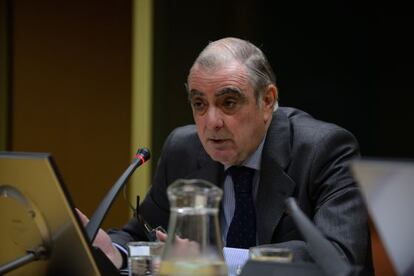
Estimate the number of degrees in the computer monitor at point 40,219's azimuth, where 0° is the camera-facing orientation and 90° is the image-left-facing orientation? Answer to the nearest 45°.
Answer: approximately 180°

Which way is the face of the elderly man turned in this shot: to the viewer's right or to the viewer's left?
to the viewer's left

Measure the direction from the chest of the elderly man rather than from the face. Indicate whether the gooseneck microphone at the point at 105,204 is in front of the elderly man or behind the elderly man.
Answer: in front

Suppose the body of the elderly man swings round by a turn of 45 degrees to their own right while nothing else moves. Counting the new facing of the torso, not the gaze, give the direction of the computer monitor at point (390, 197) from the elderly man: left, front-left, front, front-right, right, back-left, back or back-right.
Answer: left

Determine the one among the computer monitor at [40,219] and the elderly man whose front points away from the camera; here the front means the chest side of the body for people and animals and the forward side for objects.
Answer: the computer monitor

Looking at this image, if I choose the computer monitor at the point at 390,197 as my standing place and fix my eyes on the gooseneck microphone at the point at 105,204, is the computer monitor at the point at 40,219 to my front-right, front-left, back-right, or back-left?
front-left

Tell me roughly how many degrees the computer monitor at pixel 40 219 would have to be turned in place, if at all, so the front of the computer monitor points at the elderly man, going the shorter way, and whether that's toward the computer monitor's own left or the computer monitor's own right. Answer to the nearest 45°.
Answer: approximately 45° to the computer monitor's own right

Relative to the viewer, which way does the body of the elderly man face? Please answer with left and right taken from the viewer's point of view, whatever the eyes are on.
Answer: facing the viewer and to the left of the viewer

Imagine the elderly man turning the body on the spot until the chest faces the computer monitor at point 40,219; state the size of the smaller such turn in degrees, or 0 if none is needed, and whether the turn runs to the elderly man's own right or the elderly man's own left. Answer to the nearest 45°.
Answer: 0° — they already face it

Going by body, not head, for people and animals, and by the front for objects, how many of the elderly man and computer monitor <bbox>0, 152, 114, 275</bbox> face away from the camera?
1
